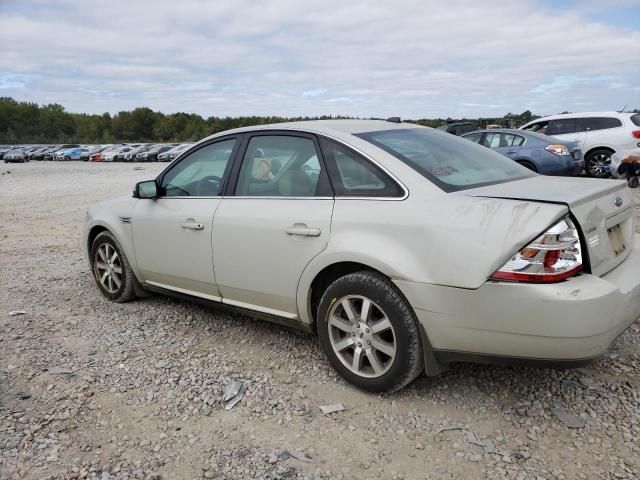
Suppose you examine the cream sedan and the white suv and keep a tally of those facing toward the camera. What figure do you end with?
0

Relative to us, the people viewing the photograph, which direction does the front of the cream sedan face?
facing away from the viewer and to the left of the viewer

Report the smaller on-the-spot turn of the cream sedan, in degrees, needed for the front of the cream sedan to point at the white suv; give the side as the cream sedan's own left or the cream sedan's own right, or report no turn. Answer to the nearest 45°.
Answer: approximately 90° to the cream sedan's own right

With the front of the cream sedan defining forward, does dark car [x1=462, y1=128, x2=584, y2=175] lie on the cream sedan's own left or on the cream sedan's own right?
on the cream sedan's own right

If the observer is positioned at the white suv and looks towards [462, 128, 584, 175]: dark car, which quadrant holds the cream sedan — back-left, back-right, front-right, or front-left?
front-left

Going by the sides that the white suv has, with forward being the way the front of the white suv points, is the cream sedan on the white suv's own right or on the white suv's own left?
on the white suv's own left

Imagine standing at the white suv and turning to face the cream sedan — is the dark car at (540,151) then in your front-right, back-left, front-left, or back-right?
front-right

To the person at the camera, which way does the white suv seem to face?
facing away from the viewer and to the left of the viewer
